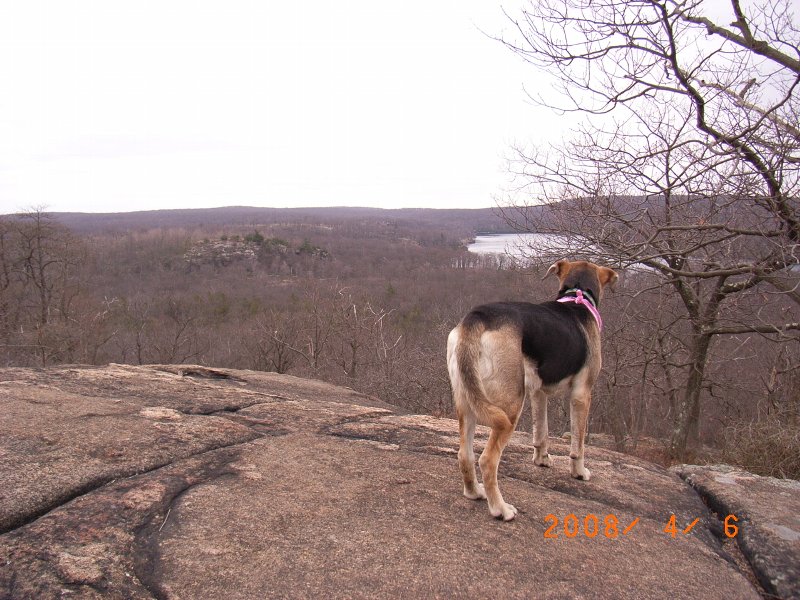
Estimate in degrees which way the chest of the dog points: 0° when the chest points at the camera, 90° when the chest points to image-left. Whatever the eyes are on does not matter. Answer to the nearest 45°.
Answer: approximately 225°

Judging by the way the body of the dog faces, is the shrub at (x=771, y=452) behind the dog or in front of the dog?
in front

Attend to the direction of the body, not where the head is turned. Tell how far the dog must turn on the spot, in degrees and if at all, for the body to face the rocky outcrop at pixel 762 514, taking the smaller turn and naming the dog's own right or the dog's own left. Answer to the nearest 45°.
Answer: approximately 45° to the dog's own right
